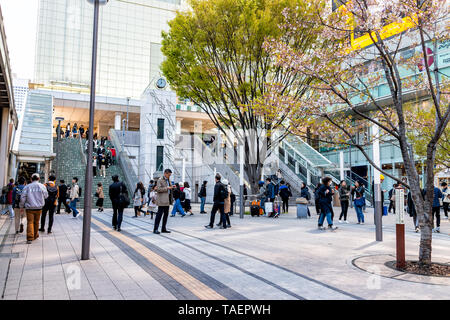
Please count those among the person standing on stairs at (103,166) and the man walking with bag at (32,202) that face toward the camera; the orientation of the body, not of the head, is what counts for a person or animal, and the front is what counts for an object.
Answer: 1

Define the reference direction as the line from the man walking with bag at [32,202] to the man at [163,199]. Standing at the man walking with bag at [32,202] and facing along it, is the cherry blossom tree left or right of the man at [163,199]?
right

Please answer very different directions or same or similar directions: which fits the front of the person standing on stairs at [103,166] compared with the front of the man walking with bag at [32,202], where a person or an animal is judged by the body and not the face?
very different directions
